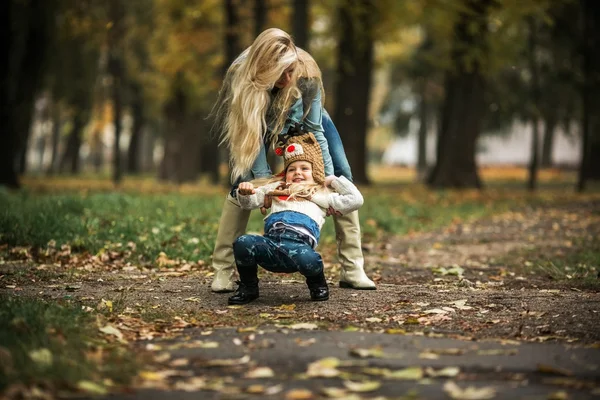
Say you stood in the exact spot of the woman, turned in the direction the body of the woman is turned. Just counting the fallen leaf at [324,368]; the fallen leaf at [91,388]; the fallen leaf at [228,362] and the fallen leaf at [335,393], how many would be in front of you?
4

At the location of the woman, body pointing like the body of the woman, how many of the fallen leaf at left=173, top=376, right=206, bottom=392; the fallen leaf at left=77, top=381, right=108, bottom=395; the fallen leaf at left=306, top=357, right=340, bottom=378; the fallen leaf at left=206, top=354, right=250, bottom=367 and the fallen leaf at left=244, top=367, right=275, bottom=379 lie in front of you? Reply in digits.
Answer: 5

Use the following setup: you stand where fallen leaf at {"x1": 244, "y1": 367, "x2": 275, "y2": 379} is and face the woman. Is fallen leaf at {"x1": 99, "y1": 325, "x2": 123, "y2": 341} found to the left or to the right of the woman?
left

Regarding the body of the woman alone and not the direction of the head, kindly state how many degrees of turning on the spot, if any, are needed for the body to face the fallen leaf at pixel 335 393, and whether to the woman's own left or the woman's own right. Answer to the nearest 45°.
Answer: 0° — they already face it

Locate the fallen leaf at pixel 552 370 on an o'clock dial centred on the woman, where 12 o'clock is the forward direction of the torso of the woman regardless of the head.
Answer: The fallen leaf is roughly at 11 o'clock from the woman.

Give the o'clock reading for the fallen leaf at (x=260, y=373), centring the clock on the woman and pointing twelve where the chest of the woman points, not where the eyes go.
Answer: The fallen leaf is roughly at 12 o'clock from the woman.

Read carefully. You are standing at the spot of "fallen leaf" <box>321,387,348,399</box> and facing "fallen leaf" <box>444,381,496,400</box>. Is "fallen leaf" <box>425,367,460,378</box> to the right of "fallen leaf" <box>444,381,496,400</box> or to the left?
left

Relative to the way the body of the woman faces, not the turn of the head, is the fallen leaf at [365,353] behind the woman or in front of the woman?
in front

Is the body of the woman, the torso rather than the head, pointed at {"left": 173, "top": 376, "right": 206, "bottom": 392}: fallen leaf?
yes

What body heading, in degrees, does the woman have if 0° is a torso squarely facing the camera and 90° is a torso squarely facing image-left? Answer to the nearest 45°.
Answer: approximately 0°

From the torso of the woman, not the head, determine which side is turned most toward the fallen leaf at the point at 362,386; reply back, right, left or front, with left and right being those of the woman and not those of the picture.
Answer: front

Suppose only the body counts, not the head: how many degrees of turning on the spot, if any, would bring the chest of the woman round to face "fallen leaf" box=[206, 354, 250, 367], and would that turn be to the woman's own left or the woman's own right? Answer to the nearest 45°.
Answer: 0° — they already face it
